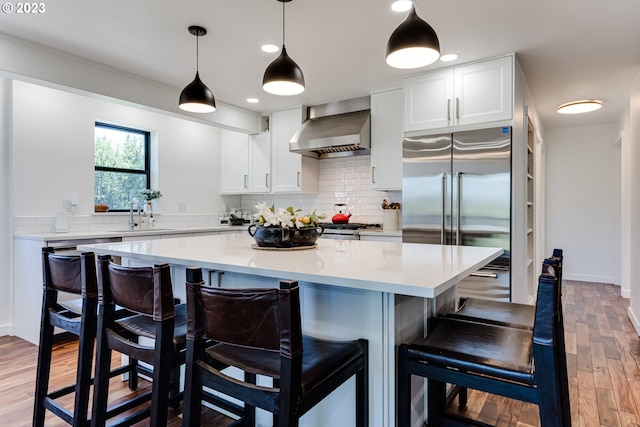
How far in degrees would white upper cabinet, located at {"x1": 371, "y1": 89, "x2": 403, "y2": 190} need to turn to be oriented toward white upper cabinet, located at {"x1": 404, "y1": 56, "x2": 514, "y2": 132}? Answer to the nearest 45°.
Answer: approximately 90° to its left

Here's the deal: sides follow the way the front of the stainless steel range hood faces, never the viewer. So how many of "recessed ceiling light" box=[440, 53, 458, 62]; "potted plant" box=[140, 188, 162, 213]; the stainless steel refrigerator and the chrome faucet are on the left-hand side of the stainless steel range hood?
2

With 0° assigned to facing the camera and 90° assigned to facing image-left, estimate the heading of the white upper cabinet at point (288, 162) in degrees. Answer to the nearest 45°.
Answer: approximately 45°

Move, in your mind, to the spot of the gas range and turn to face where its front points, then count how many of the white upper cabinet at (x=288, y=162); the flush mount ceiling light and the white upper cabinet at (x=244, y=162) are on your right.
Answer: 2

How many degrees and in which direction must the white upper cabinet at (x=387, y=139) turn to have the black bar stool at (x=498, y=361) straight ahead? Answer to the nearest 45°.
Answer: approximately 45° to its left

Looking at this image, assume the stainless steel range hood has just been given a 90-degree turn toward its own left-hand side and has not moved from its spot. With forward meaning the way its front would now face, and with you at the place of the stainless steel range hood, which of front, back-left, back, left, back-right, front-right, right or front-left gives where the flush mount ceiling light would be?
front-left

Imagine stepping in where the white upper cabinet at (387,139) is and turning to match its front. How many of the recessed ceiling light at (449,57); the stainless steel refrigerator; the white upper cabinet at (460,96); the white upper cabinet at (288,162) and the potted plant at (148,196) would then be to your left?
3

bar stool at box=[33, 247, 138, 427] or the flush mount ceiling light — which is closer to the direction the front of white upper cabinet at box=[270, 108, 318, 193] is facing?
the bar stool

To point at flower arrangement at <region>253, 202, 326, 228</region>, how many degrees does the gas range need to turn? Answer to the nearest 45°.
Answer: approximately 45° to its left

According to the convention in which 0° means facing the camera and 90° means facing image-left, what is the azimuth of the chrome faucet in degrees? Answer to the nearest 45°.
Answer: approximately 315°
